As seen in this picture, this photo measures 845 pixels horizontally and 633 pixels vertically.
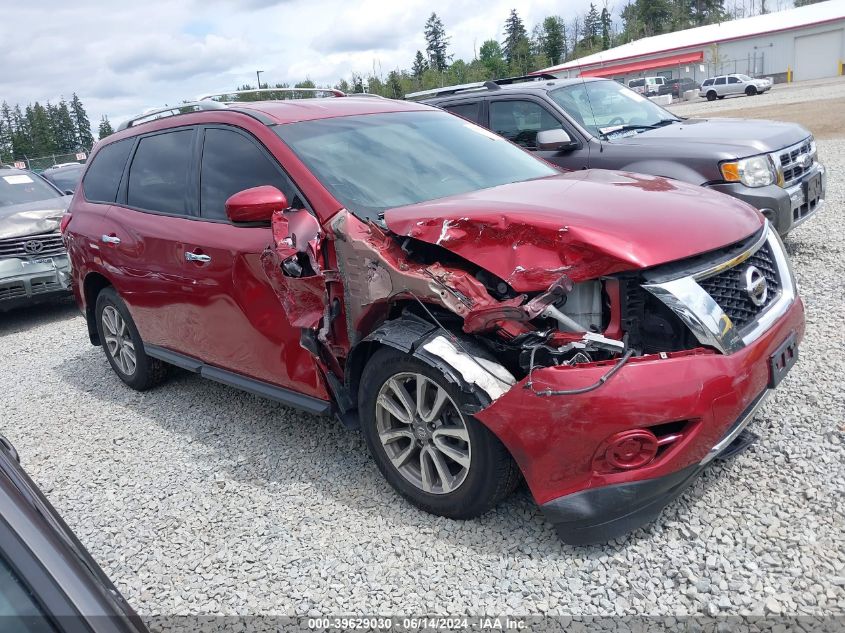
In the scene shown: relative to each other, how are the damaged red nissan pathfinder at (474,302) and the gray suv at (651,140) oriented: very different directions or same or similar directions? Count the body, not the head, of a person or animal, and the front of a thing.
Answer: same or similar directions

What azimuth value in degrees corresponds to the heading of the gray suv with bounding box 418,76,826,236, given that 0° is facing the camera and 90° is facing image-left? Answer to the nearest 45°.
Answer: approximately 315°

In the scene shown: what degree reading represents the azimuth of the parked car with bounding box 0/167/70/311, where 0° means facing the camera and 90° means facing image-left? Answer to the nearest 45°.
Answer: approximately 315°

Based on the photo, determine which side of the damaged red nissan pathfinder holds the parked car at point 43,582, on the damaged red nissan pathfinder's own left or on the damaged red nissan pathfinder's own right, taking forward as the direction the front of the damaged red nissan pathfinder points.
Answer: on the damaged red nissan pathfinder's own right

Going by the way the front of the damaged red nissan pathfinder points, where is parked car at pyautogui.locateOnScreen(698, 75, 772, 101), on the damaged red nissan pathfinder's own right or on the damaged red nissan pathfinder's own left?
on the damaged red nissan pathfinder's own left

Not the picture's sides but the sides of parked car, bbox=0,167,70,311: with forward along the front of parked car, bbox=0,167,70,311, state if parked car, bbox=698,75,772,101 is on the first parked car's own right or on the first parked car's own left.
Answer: on the first parked car's own left

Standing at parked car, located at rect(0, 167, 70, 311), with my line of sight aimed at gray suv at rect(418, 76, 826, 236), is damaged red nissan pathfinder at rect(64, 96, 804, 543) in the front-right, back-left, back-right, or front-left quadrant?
front-right

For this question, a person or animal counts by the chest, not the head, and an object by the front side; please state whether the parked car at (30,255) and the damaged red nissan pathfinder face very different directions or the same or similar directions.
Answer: same or similar directions

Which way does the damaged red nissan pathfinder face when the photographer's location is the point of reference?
facing the viewer and to the right of the viewer

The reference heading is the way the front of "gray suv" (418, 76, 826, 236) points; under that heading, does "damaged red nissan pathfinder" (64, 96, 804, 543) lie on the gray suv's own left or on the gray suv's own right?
on the gray suv's own right

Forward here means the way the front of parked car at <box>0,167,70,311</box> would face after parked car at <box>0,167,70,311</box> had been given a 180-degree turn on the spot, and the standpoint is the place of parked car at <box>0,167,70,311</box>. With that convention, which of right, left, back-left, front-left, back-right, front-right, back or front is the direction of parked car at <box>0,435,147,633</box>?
back-left

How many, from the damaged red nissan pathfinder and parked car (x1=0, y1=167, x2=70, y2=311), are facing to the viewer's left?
0

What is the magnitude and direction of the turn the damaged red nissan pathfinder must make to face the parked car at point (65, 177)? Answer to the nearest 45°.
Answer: approximately 180°

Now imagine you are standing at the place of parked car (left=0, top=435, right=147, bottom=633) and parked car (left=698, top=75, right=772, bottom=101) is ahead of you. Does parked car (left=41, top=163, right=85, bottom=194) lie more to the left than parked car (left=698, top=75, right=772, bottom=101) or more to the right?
left

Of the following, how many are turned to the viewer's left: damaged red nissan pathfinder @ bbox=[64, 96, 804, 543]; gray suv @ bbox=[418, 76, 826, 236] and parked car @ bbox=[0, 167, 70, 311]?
0

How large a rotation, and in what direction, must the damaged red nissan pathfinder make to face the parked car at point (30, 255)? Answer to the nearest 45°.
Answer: approximately 180°

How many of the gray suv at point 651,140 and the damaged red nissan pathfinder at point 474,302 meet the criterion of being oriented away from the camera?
0

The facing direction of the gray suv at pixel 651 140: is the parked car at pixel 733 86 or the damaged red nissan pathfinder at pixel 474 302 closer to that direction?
the damaged red nissan pathfinder
